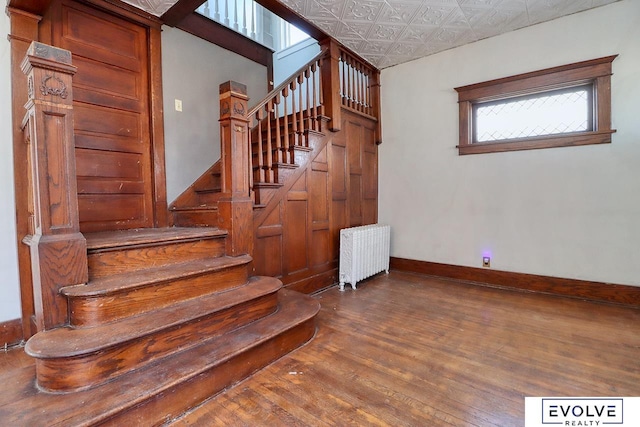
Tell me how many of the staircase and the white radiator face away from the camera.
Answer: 0

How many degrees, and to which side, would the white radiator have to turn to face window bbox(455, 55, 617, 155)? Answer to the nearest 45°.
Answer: approximately 45° to its left

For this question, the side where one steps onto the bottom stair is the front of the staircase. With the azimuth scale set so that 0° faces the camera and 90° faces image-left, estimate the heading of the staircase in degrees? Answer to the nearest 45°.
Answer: approximately 315°

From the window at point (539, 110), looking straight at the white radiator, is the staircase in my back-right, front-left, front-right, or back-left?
front-left

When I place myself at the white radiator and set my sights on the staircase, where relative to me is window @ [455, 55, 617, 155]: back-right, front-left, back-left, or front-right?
back-left

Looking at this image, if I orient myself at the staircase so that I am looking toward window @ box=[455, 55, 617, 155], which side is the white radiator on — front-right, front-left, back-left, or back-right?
front-left

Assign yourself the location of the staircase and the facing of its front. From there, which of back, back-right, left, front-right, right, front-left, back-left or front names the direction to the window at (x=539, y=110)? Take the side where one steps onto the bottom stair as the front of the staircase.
front-left

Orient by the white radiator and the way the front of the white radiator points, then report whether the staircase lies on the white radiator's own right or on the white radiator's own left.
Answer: on the white radiator's own right

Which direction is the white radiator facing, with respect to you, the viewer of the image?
facing the viewer and to the right of the viewer

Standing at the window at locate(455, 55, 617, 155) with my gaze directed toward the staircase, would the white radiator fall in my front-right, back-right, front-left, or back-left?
front-right

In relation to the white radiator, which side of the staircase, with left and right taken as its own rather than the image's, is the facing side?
left
